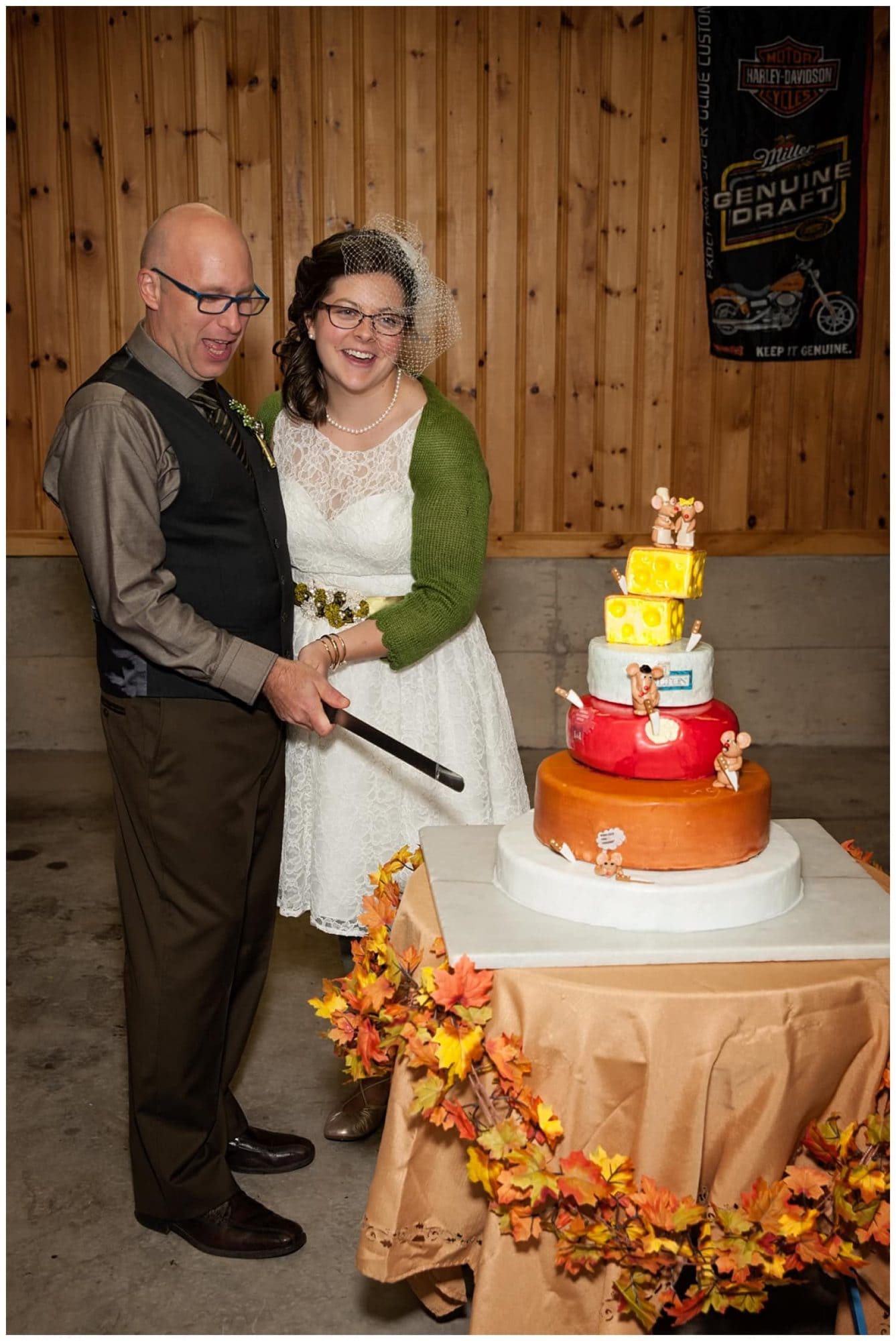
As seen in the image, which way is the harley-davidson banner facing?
toward the camera

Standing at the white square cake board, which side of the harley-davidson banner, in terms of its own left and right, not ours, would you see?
front

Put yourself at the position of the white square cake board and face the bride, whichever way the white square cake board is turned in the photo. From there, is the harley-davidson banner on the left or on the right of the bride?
right

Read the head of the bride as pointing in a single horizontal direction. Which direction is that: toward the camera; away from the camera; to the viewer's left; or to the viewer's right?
toward the camera

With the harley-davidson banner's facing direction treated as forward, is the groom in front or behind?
in front

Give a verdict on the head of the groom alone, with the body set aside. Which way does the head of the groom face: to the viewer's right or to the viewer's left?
to the viewer's right

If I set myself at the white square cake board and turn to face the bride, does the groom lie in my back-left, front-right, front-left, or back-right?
front-left

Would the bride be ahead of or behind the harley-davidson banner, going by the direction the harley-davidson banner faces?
ahead

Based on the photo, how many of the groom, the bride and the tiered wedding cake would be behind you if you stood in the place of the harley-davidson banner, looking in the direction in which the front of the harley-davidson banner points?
0
